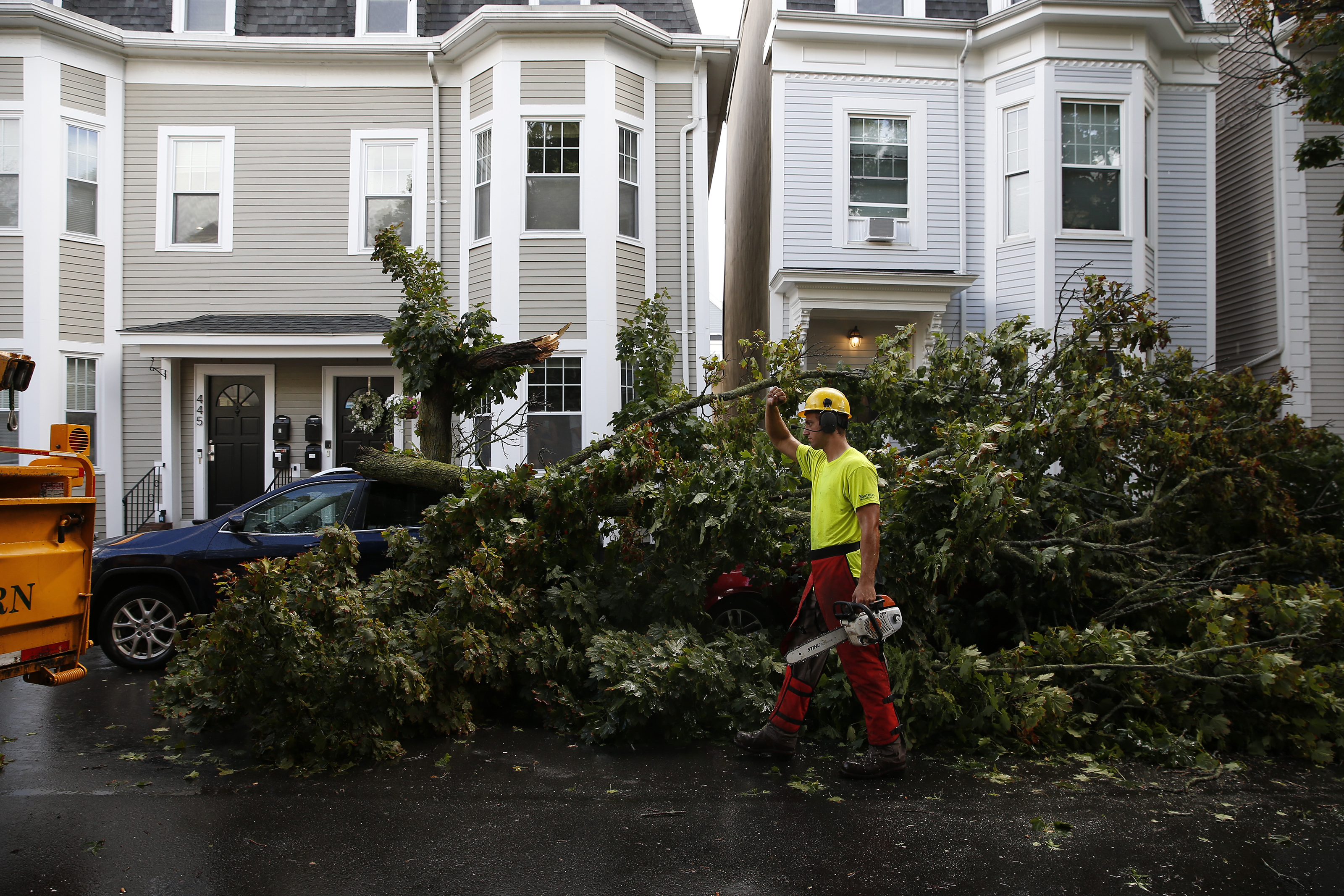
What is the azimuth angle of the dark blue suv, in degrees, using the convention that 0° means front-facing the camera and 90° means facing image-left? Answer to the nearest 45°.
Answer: approximately 90°

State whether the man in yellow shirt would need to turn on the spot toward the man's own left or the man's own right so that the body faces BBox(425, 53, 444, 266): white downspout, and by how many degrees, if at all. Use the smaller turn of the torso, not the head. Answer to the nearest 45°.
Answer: approximately 45° to the man's own right

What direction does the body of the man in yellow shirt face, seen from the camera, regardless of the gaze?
to the viewer's left

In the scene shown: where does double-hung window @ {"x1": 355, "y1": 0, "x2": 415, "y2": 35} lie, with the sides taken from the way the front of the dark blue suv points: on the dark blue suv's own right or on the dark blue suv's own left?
on the dark blue suv's own right

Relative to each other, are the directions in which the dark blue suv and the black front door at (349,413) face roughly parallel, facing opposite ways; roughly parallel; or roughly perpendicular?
roughly perpendicular

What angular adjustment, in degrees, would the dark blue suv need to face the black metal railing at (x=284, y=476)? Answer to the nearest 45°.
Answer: approximately 90° to its right

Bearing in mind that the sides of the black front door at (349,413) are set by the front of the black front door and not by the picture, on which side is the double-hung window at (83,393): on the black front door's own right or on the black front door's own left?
on the black front door's own right

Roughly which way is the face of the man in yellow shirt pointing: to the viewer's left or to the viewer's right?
to the viewer's left

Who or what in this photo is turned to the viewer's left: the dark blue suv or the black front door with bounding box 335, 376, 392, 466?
the dark blue suv

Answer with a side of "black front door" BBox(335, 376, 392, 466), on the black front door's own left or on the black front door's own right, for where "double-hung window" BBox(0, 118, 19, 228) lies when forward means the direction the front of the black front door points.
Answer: on the black front door's own right
